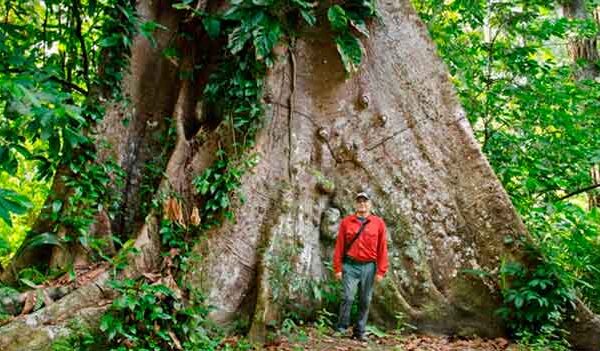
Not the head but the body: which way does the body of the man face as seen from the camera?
toward the camera

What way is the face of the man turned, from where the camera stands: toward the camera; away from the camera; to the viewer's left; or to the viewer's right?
toward the camera

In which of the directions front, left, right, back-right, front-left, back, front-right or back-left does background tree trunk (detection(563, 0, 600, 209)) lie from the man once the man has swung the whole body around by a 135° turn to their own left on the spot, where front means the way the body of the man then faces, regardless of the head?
front
